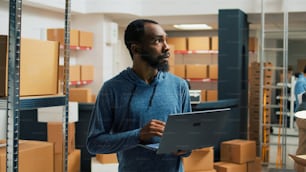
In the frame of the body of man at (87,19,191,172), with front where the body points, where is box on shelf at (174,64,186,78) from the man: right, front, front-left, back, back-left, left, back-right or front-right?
back-left

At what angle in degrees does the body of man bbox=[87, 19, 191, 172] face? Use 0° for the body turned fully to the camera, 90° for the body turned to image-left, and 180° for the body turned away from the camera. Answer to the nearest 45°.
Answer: approximately 315°

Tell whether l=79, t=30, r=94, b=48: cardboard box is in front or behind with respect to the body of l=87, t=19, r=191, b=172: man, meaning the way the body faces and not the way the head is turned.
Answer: behind

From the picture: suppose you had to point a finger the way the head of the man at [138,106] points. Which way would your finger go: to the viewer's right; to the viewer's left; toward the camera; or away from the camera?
to the viewer's right

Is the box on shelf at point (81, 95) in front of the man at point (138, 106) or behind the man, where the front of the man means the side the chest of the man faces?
behind

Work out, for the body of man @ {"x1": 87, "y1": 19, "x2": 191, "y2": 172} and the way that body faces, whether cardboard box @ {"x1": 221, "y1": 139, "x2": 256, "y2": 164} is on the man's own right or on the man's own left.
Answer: on the man's own left
